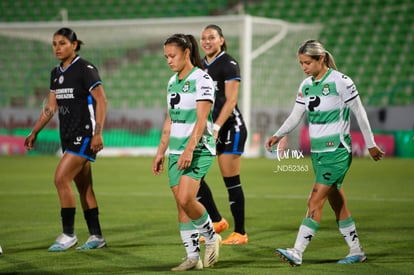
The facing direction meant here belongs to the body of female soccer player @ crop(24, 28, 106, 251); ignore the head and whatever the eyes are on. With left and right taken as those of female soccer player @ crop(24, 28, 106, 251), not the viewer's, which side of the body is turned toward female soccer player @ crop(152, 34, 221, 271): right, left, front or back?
left

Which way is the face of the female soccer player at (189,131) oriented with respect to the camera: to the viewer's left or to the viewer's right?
to the viewer's left

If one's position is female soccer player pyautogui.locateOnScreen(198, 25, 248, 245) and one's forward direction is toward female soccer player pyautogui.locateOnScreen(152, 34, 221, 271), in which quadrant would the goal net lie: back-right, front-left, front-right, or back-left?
back-right

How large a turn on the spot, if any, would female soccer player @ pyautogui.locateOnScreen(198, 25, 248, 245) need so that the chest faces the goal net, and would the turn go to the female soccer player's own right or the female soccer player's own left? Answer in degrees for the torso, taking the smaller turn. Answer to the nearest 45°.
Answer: approximately 135° to the female soccer player's own right

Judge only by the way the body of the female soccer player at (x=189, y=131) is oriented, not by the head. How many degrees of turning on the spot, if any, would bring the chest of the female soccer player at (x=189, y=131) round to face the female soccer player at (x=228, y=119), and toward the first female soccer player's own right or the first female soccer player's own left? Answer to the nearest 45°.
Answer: approximately 135° to the first female soccer player's own right

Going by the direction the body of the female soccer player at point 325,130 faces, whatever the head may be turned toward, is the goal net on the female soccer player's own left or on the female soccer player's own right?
on the female soccer player's own right

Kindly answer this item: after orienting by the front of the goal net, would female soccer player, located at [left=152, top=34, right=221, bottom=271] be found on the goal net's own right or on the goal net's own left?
on the goal net's own left

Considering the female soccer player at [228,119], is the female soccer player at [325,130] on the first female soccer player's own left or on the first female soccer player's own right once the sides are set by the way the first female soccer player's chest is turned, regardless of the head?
on the first female soccer player's own left

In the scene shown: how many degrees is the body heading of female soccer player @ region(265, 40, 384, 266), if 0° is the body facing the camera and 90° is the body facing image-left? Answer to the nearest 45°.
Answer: approximately 45°
